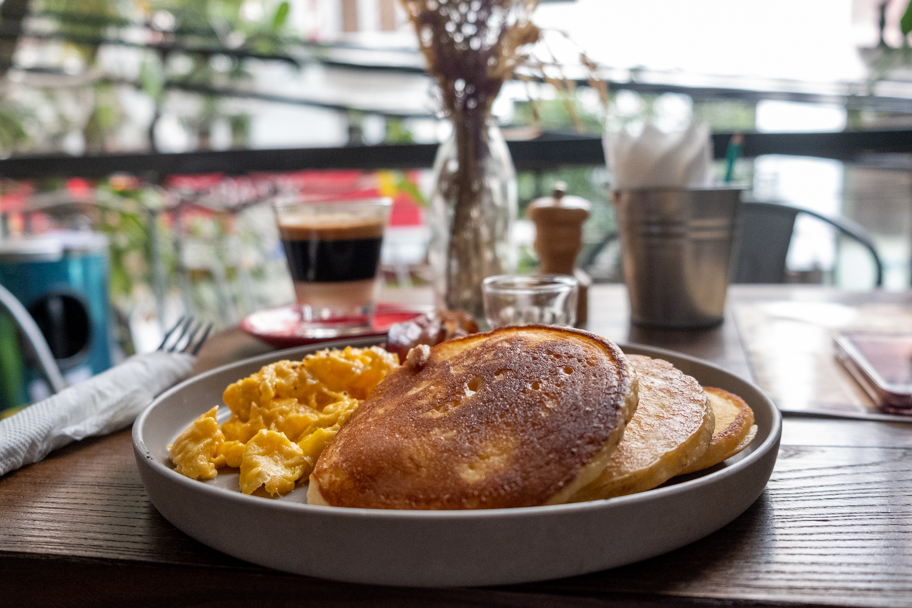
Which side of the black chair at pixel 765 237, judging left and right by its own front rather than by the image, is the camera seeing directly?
front

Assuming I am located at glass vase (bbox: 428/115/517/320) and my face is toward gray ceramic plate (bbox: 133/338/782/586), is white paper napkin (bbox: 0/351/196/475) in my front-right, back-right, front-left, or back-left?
front-right

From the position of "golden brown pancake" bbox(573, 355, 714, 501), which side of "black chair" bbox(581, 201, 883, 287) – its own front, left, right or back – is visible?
front

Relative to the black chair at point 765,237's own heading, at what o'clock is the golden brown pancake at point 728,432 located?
The golden brown pancake is roughly at 12 o'clock from the black chair.

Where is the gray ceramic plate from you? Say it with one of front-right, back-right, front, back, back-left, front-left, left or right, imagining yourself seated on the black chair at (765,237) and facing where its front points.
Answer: front

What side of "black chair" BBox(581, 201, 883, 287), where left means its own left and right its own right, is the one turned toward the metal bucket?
front

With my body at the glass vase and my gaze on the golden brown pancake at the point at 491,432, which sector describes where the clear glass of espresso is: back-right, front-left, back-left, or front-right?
front-right

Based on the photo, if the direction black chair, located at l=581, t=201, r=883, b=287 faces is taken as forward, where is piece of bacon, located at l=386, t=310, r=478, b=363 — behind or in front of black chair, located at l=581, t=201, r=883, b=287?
in front

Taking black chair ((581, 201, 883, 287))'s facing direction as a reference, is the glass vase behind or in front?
in front

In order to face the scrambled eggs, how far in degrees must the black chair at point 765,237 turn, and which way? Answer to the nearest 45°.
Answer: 0° — it already faces it

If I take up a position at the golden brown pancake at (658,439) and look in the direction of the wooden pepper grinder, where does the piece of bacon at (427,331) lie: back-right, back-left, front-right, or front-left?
front-left
